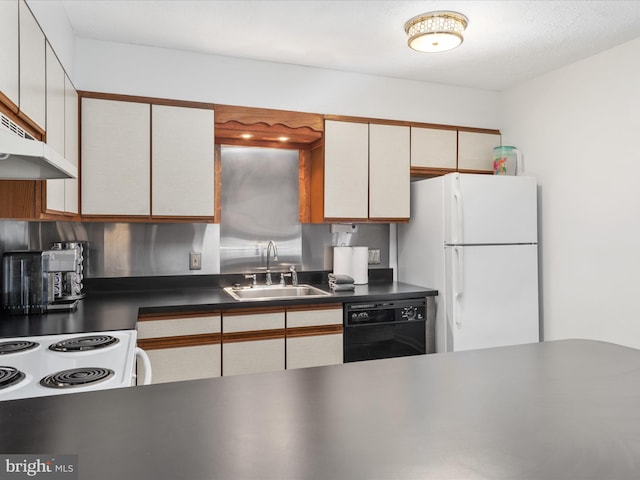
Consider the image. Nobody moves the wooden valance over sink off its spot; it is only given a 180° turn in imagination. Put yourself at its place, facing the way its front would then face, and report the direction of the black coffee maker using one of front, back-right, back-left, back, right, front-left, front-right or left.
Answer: back-left

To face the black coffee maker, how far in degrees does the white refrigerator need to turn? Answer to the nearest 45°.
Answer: approximately 90° to its right

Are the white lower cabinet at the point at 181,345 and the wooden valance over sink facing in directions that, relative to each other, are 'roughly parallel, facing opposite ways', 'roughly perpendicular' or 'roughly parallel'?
roughly parallel

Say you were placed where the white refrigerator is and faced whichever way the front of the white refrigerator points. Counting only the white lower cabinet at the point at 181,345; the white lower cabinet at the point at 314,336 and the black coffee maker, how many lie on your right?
3

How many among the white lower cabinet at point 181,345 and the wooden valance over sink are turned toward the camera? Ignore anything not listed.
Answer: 2

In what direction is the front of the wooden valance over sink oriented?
toward the camera

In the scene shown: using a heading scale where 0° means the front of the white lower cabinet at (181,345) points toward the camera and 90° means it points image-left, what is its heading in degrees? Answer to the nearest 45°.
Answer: approximately 0°

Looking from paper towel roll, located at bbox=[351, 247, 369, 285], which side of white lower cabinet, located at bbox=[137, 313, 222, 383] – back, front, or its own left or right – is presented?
left

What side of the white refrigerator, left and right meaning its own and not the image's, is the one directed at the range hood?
right
